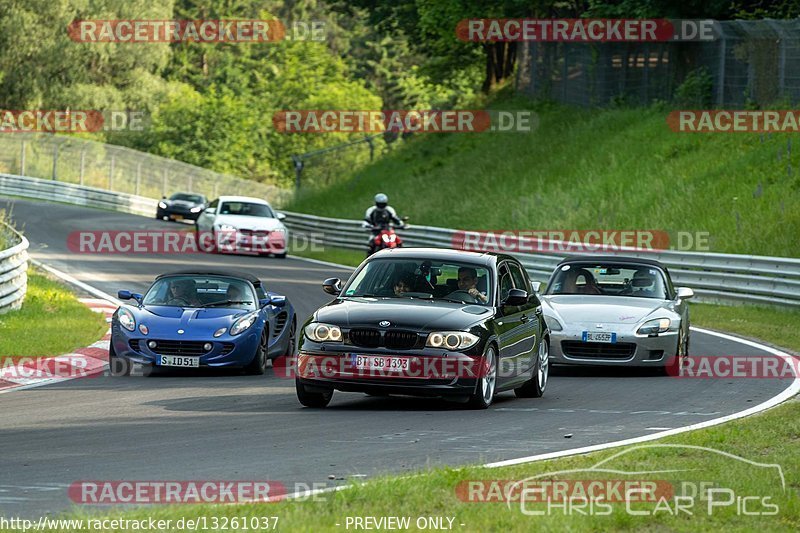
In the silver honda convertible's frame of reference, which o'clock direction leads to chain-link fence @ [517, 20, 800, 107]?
The chain-link fence is roughly at 6 o'clock from the silver honda convertible.

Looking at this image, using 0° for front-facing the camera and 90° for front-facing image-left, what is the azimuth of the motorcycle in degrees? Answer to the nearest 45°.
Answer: approximately 0°

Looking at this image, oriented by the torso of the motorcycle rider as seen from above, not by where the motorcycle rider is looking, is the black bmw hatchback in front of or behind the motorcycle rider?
in front

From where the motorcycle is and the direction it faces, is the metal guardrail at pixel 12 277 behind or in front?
in front

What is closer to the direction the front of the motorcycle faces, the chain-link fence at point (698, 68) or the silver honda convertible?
the silver honda convertible

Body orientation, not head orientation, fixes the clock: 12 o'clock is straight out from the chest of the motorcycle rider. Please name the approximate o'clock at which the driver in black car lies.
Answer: The driver in black car is roughly at 12 o'clock from the motorcycle rider.

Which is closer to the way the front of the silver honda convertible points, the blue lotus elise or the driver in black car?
the driver in black car

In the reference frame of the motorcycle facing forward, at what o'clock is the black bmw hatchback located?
The black bmw hatchback is roughly at 12 o'clock from the motorcycle.

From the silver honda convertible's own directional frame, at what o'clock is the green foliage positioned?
The green foliage is roughly at 6 o'clock from the silver honda convertible.

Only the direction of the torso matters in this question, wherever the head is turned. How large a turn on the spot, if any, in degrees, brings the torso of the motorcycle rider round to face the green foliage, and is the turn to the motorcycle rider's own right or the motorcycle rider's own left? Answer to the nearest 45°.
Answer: approximately 135° to the motorcycle rider's own left

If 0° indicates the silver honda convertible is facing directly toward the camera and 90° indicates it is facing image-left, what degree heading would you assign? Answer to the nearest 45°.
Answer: approximately 0°

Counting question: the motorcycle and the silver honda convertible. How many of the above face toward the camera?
2
